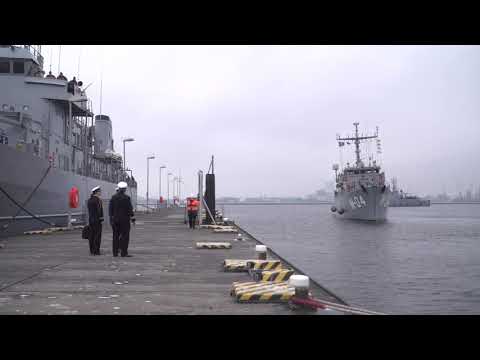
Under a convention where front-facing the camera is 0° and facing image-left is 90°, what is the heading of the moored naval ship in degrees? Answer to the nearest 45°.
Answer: approximately 45°

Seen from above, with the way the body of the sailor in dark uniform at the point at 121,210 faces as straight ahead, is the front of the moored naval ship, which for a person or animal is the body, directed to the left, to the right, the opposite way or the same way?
the opposite way

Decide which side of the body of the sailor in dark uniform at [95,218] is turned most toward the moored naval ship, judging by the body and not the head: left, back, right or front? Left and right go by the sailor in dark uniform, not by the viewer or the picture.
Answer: left

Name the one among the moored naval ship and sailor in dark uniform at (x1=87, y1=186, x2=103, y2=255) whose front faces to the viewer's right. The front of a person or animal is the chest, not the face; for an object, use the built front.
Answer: the sailor in dark uniform

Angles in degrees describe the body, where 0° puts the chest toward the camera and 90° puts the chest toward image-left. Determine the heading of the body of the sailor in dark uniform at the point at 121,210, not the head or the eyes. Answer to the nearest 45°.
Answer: approximately 225°

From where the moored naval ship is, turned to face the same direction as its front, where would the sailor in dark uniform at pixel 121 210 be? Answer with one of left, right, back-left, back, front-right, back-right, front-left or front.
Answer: front-left

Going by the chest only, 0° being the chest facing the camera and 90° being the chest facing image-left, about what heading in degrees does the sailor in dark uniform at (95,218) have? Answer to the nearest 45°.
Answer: approximately 270°
